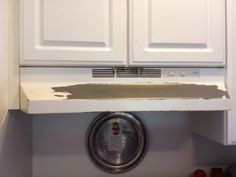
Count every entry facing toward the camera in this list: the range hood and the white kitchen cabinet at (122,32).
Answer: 2

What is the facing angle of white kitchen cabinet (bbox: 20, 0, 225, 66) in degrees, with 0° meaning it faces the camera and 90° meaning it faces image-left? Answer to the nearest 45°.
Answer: approximately 0°

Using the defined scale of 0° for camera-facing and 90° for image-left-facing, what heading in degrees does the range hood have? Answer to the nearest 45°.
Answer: approximately 0°
